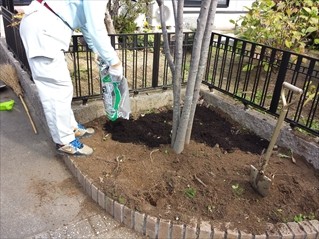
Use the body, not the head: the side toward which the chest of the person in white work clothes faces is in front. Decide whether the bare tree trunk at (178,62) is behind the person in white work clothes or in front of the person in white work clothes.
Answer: in front

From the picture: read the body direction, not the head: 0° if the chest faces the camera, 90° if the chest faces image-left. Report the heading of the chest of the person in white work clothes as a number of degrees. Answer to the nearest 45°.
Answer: approximately 270°

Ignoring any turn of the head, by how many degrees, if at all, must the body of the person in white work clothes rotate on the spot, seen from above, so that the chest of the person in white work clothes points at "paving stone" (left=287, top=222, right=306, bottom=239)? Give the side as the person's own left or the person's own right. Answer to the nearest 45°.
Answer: approximately 45° to the person's own right

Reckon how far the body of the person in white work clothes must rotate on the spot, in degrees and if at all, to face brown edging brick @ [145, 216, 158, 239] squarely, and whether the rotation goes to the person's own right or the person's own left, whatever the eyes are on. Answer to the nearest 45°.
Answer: approximately 45° to the person's own right

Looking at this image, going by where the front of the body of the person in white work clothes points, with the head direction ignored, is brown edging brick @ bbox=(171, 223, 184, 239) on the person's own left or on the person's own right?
on the person's own right
